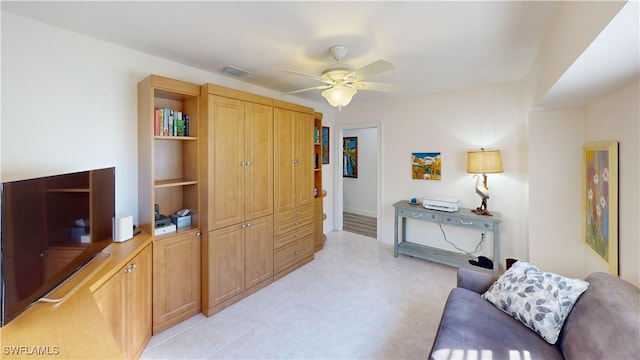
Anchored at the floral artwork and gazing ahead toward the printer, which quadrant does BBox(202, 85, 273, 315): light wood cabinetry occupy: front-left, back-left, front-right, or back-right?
front-left

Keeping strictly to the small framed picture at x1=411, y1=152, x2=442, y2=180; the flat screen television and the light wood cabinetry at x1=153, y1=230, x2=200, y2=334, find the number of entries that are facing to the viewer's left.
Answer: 0

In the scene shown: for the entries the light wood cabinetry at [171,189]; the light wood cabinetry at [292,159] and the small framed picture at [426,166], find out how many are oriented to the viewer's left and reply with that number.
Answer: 0

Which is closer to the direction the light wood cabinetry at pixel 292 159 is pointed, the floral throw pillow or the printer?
the floral throw pillow

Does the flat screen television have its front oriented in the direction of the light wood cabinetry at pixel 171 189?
no

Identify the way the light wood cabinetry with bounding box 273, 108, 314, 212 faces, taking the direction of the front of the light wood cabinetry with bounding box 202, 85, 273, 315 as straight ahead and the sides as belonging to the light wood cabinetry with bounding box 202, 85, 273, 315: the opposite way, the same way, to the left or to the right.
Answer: the same way

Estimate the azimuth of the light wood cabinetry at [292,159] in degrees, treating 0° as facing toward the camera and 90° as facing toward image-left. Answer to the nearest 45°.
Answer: approximately 315°

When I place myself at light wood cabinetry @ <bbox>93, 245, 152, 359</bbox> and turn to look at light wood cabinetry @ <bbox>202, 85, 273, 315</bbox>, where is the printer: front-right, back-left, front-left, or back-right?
front-right

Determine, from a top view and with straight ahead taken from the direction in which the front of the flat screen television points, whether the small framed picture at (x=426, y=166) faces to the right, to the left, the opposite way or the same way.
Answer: to the right

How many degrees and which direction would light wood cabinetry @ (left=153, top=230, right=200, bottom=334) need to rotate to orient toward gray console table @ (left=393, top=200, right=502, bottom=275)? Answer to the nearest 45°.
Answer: approximately 45° to its left

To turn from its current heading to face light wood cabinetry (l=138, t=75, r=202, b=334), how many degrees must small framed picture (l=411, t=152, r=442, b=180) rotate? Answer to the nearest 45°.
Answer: approximately 45° to its right

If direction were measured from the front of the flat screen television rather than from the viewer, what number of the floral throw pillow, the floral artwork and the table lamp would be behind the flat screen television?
0

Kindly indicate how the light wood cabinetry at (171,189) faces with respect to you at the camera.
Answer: facing the viewer and to the right of the viewer

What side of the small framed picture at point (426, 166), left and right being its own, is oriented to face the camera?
front

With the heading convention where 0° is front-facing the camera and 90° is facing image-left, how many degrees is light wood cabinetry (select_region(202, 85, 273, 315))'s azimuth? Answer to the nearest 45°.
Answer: approximately 315°

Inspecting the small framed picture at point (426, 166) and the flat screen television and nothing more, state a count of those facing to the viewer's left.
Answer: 0

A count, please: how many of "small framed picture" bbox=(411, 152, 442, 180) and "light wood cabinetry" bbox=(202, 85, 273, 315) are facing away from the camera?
0
